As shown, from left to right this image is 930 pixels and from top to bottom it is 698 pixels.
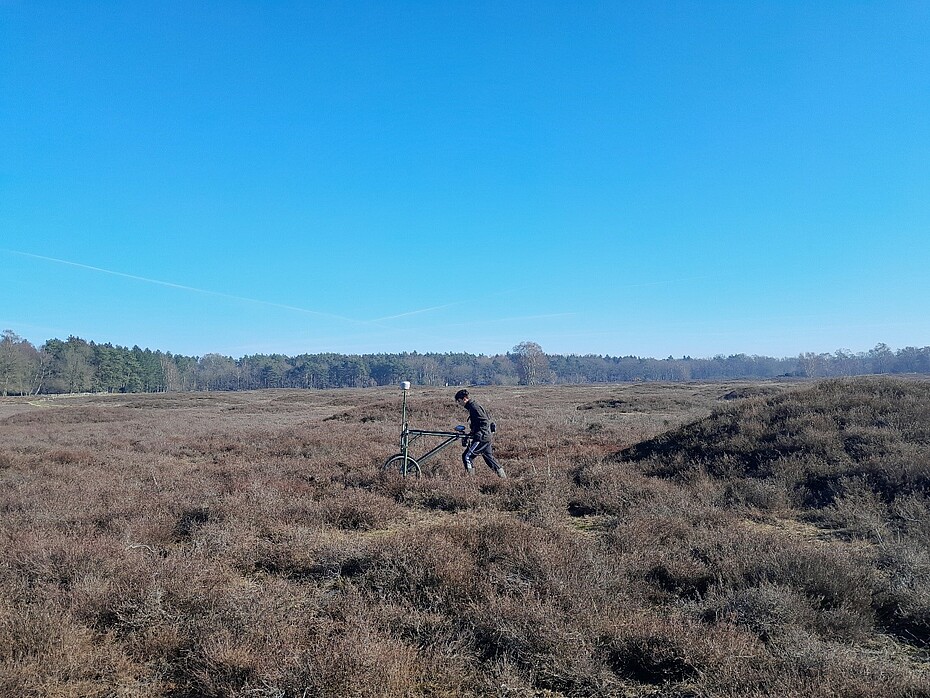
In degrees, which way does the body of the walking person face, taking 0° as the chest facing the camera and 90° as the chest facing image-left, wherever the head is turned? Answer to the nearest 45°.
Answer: approximately 90°

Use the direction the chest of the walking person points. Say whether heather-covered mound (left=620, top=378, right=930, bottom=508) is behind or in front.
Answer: behind
